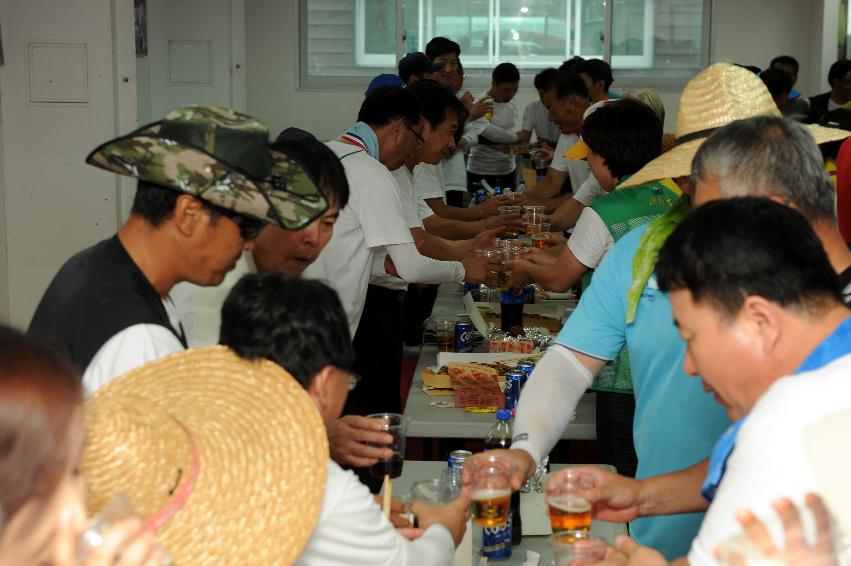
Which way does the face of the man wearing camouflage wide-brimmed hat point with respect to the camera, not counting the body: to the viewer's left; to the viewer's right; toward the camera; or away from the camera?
to the viewer's right

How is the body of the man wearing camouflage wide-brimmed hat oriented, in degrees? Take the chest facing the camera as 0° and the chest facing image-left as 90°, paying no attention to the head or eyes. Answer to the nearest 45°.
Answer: approximately 270°

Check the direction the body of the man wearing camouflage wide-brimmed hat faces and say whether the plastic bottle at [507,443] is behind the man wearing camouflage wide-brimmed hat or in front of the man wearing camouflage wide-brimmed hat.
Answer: in front
